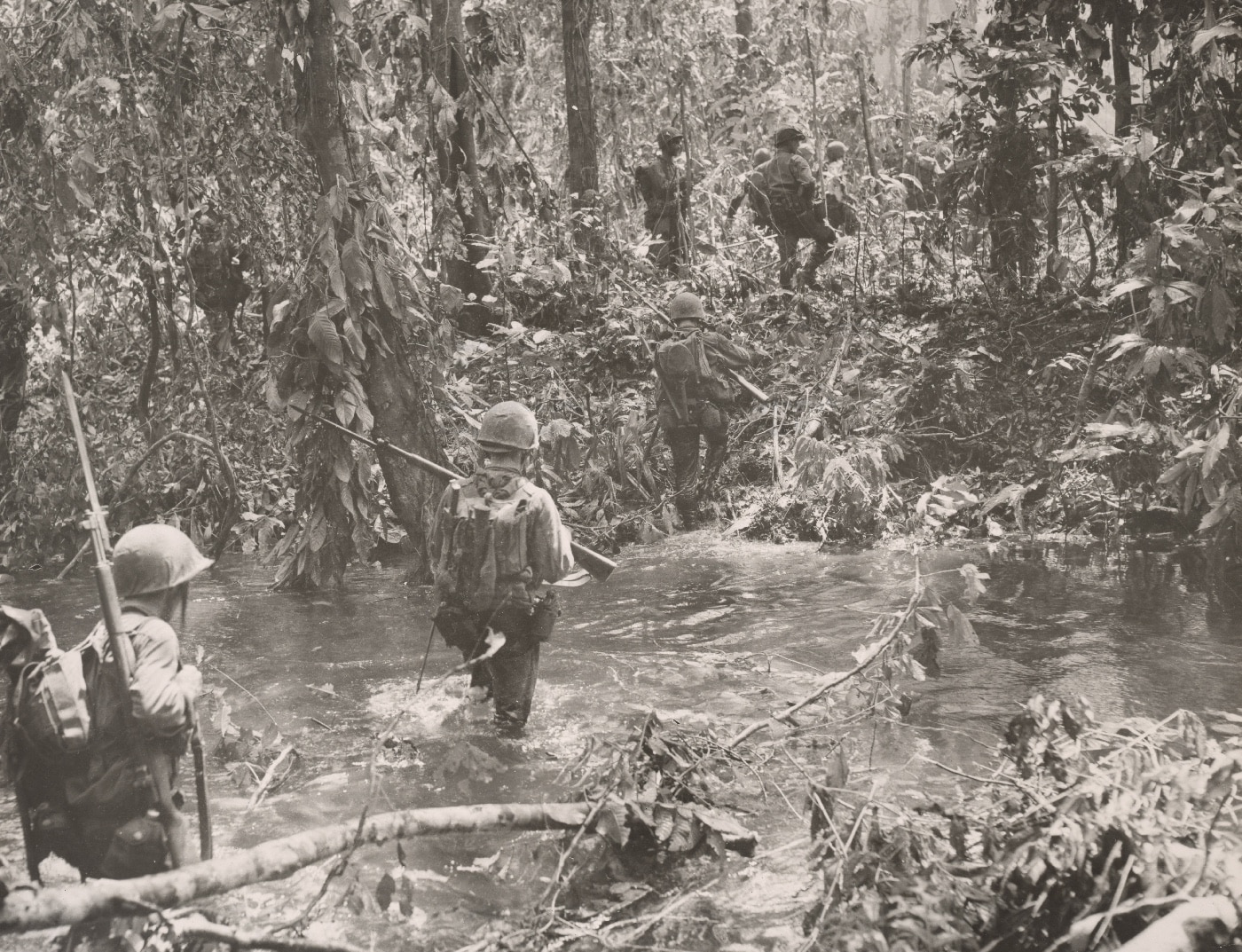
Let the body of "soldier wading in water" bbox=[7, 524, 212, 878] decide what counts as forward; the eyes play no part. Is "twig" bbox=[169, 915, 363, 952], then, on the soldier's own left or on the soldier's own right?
on the soldier's own right

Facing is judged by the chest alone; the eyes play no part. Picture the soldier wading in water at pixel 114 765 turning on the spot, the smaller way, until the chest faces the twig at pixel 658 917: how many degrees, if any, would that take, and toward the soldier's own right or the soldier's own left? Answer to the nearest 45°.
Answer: approximately 45° to the soldier's own right

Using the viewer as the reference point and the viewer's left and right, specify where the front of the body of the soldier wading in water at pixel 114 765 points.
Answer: facing away from the viewer and to the right of the viewer

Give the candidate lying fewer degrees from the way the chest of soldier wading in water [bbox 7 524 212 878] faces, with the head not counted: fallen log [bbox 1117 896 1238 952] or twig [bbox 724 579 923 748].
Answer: the twig

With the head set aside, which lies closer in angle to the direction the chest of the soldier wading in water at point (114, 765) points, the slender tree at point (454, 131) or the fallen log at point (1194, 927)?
the slender tree

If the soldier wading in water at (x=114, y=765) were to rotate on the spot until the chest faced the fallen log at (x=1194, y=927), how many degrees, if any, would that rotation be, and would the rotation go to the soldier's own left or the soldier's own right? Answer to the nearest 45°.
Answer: approximately 90° to the soldier's own right

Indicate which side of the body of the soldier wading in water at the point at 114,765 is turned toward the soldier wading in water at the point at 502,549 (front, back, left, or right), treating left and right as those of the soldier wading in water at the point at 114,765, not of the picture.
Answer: front

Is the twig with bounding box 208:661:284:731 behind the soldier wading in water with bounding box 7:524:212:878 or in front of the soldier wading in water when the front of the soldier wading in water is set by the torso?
in front

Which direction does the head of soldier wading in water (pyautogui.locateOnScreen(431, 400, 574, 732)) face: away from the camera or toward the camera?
away from the camera

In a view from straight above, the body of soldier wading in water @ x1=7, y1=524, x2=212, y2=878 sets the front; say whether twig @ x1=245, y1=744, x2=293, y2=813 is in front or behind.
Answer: in front

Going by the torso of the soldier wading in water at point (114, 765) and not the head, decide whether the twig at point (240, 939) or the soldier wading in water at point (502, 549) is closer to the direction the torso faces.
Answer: the soldier wading in water

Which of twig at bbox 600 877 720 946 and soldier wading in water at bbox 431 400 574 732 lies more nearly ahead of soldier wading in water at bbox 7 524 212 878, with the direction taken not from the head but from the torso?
the soldier wading in water

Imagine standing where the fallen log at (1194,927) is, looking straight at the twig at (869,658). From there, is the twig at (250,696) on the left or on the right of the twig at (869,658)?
left

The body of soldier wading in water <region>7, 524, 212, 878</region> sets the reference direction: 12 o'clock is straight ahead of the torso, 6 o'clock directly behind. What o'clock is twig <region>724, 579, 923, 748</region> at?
The twig is roughly at 1 o'clock from the soldier wading in water.

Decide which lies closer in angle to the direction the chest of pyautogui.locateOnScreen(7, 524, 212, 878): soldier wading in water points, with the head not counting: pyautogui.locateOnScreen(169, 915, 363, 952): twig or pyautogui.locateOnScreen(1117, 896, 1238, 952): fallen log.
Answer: the fallen log

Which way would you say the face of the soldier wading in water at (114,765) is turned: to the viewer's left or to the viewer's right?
to the viewer's right
